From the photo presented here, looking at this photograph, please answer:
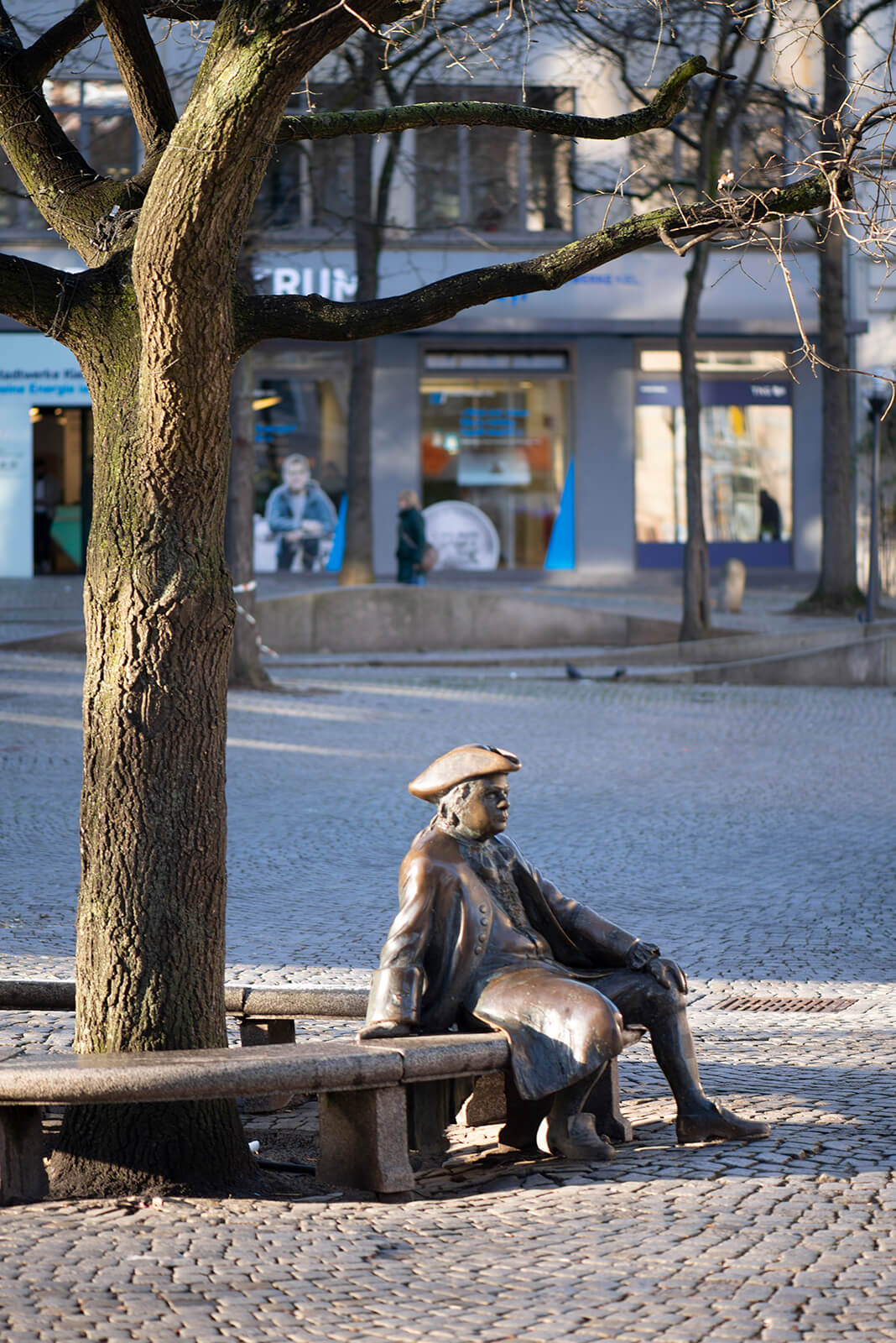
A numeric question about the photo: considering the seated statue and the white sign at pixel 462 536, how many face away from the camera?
0

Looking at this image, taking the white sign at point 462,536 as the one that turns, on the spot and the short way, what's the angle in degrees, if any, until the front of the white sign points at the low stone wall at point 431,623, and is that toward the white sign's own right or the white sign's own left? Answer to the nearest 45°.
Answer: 0° — it already faces it

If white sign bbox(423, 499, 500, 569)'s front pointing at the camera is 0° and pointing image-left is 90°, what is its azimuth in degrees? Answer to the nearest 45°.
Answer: approximately 0°

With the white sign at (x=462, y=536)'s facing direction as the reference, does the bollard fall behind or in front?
in front

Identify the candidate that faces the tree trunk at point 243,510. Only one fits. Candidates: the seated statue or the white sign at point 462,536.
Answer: the white sign

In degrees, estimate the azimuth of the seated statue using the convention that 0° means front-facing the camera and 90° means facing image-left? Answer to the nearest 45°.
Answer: approximately 315°

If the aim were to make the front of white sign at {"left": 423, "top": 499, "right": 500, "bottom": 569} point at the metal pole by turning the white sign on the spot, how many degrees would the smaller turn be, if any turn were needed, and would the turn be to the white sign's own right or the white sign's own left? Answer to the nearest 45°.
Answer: approximately 45° to the white sign's own left

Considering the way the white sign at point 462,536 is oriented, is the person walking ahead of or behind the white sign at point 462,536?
ahead

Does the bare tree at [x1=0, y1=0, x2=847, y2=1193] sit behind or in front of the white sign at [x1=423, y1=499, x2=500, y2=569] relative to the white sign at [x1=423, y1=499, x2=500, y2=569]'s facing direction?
in front

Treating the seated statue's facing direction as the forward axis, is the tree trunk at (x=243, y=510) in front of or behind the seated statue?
behind

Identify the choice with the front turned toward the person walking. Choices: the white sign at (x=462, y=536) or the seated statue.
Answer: the white sign
